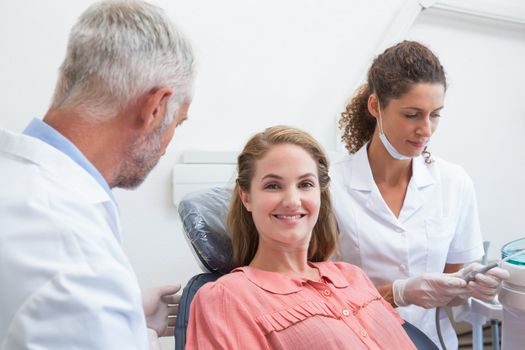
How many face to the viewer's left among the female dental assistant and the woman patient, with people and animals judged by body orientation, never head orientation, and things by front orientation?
0

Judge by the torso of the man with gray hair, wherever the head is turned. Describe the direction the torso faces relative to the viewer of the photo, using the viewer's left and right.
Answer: facing away from the viewer and to the right of the viewer

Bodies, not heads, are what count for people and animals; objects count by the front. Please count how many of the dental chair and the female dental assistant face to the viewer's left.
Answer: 0

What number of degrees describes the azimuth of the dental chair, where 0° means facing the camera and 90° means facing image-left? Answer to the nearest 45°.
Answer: approximately 315°

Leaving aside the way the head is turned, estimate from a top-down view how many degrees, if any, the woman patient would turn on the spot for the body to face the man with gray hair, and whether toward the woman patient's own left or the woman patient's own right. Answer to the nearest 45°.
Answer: approximately 90° to the woman patient's own right

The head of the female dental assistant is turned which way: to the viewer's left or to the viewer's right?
to the viewer's right

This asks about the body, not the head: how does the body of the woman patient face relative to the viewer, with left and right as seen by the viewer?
facing the viewer and to the right of the viewer

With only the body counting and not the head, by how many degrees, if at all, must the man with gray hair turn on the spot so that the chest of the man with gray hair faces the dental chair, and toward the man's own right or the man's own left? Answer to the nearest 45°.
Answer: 0° — they already face it

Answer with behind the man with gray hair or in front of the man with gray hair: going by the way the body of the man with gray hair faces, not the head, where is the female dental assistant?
in front

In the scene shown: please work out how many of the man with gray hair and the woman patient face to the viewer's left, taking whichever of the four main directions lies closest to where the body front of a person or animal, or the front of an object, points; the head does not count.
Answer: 0
